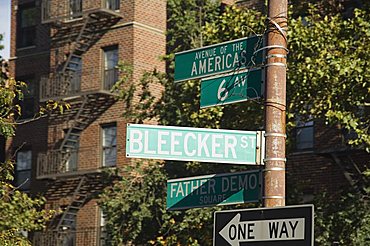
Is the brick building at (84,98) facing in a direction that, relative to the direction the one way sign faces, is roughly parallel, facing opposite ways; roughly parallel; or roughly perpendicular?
roughly parallel

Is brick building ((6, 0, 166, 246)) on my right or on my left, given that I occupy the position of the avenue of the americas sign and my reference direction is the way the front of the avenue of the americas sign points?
on my right

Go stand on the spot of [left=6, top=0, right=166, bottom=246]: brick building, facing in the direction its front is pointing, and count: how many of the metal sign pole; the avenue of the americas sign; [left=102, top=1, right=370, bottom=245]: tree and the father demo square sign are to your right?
0

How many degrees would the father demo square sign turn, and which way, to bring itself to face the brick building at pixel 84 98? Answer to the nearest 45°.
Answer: approximately 135° to its right

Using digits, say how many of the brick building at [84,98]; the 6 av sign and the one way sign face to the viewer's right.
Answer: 0

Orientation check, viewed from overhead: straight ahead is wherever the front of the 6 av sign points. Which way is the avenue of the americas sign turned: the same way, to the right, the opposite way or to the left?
the same way

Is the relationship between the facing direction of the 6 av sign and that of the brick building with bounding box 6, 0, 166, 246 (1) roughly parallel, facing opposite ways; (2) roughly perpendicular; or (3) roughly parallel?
roughly parallel

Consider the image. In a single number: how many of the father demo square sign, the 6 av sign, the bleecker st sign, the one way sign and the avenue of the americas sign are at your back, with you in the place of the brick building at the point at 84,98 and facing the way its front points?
0

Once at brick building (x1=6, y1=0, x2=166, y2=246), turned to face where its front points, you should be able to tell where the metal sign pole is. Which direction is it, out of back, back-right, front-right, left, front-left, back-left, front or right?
front-left

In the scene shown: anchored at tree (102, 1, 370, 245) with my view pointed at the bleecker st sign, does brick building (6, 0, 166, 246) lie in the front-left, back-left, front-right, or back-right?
back-right

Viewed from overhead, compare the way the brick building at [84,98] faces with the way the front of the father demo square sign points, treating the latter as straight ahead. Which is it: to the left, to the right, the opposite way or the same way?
the same way

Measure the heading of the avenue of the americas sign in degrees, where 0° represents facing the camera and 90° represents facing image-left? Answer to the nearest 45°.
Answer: approximately 45°

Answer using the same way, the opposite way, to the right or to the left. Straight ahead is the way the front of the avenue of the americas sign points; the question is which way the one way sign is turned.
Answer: the same way

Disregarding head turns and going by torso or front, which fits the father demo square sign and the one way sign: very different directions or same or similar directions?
same or similar directions

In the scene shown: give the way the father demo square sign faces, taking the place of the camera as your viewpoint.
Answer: facing the viewer and to the left of the viewer
